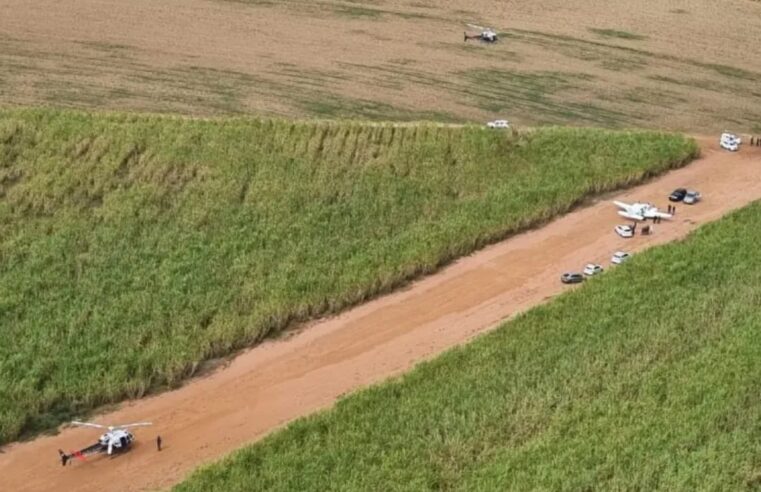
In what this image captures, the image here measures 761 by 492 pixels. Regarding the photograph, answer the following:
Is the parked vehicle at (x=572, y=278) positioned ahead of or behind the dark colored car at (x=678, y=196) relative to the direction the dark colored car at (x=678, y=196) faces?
ahead

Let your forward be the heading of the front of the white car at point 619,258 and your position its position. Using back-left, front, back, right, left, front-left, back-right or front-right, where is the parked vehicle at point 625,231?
front-left

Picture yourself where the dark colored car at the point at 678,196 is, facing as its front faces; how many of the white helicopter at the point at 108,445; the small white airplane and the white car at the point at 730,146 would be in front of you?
2

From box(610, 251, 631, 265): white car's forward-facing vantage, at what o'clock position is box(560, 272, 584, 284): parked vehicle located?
The parked vehicle is roughly at 12 o'clock from the white car.

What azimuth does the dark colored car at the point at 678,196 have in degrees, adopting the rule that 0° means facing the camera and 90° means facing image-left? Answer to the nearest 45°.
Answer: approximately 45°

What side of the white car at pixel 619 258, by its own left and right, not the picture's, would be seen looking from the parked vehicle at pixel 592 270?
front

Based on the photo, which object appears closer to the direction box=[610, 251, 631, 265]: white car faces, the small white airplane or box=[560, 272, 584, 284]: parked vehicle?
the parked vehicle
